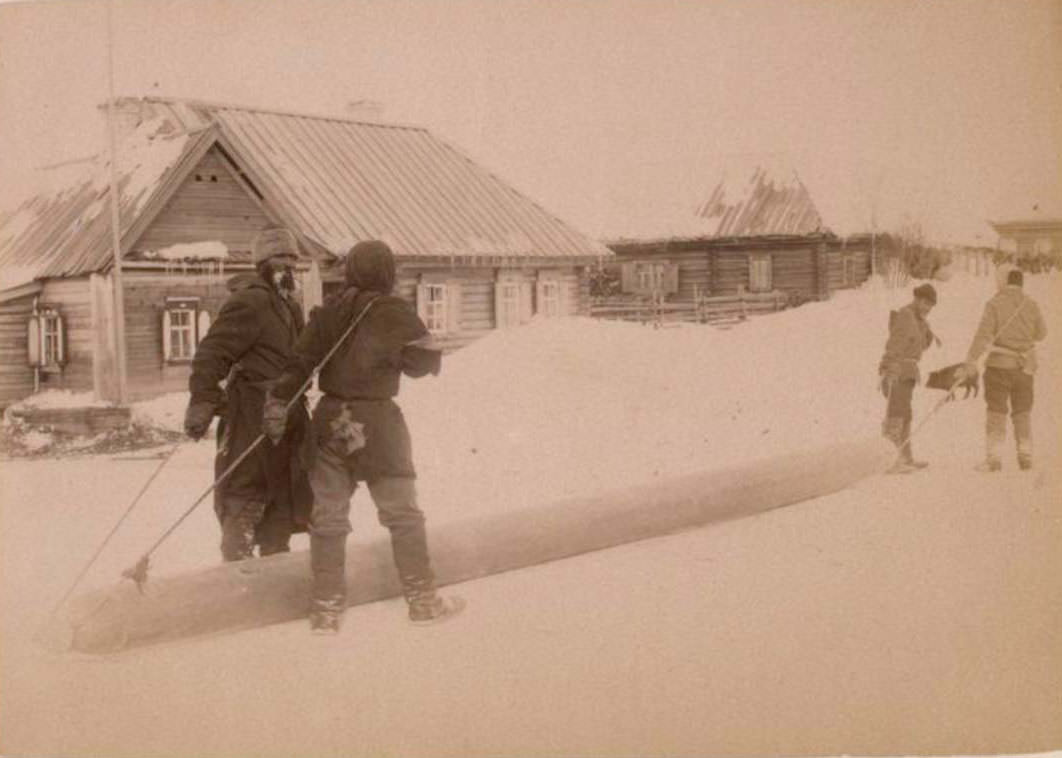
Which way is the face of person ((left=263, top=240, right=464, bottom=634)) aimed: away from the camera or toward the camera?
away from the camera

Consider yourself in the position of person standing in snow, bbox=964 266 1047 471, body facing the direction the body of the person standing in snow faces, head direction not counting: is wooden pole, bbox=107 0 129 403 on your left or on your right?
on your left

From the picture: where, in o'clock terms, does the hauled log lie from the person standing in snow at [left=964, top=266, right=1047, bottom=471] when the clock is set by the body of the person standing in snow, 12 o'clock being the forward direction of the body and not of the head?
The hauled log is roughly at 8 o'clock from the person standing in snow.

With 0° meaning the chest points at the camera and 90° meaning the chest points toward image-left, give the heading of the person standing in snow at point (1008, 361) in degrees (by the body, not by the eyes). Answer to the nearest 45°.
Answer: approximately 180°

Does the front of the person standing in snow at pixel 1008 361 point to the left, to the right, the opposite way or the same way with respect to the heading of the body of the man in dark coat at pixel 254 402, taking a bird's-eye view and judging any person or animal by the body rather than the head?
to the left
